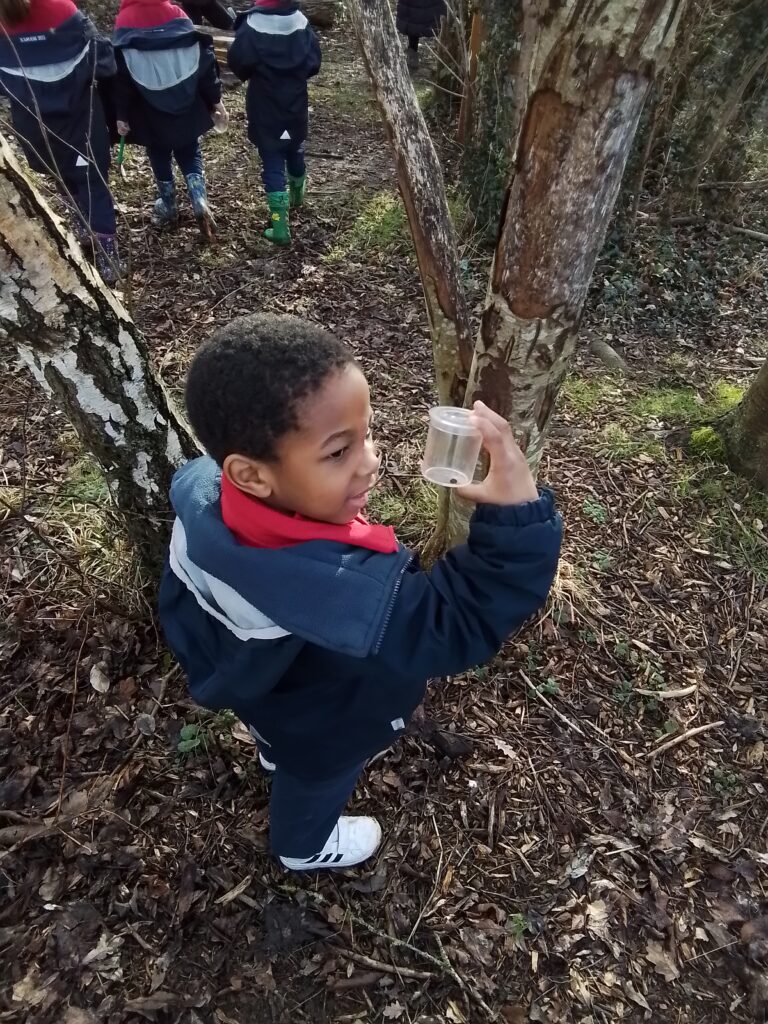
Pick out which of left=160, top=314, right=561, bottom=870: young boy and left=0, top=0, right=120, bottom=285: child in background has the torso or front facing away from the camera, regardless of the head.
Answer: the child in background

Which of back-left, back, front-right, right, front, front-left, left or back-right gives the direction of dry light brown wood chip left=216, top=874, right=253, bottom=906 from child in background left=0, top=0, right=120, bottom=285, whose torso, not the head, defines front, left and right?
back

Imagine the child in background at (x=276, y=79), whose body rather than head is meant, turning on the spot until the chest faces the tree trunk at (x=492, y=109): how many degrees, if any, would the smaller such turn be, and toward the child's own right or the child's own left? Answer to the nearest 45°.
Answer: approximately 90° to the child's own right

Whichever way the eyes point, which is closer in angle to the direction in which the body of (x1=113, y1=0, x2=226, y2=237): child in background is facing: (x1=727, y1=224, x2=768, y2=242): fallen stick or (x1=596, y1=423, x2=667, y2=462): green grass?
the fallen stick

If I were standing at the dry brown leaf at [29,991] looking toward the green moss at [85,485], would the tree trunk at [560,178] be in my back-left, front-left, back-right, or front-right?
front-right

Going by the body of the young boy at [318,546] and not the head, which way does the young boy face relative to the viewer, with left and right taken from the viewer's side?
facing to the right of the viewer

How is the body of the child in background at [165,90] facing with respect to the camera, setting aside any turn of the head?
away from the camera

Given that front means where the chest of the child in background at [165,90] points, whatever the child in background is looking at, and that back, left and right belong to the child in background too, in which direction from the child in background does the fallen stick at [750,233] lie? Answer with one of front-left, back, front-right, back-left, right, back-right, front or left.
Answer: right

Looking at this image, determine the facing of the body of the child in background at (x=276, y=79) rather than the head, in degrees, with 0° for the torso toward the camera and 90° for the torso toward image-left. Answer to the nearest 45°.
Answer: approximately 180°

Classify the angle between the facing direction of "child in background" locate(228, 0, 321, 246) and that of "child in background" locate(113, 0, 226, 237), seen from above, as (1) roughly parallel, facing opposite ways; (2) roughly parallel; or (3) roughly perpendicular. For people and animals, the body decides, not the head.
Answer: roughly parallel

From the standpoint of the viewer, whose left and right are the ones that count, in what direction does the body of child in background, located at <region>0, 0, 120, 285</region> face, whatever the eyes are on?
facing away from the viewer

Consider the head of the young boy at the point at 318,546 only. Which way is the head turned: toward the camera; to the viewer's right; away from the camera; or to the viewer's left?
to the viewer's right

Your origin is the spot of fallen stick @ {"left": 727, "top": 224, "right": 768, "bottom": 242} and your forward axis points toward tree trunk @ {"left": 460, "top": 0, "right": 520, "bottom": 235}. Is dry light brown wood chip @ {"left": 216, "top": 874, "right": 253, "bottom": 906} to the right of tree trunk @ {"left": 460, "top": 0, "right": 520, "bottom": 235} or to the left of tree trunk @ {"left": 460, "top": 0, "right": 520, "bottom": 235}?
left

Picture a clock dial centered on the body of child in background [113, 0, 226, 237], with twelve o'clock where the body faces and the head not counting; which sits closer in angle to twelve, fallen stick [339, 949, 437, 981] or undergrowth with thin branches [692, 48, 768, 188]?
the undergrowth with thin branches

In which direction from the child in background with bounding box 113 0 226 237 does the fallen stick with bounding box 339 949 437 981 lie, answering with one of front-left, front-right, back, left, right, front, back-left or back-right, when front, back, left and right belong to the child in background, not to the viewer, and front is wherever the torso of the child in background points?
back
